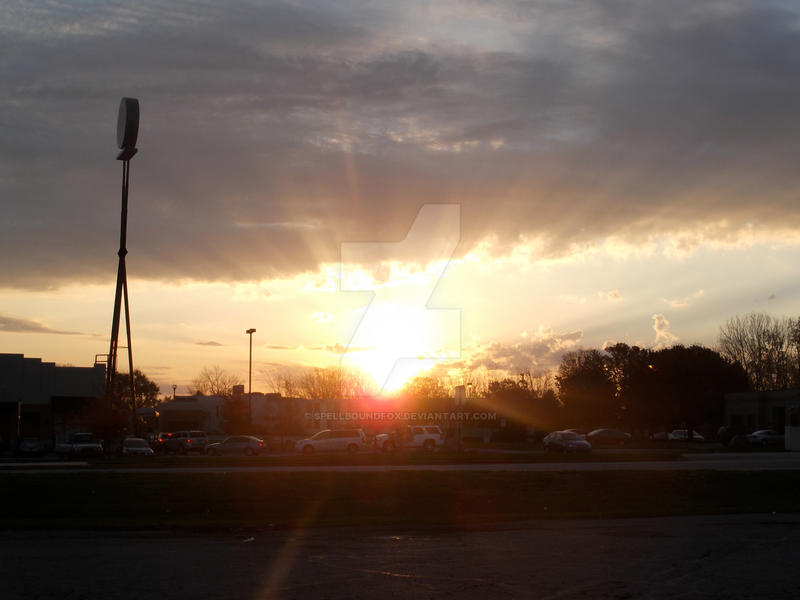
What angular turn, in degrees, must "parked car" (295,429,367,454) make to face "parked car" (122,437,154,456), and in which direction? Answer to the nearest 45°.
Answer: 0° — it already faces it

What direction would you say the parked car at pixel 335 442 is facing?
to the viewer's left
